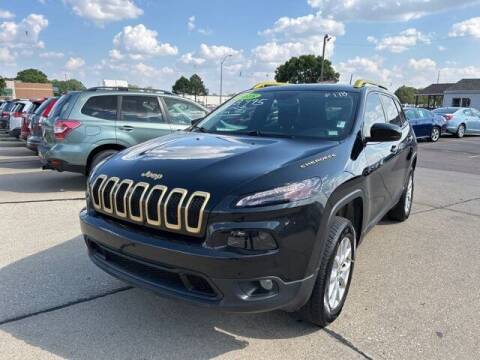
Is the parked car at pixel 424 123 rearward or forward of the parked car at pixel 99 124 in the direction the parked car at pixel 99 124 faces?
forward

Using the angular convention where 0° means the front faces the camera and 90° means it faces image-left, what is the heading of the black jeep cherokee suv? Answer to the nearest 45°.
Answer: approximately 45°

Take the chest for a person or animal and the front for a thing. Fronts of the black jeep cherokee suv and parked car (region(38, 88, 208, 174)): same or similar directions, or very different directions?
very different directions

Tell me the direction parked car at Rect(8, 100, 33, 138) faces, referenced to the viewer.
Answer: facing away from the viewer and to the right of the viewer

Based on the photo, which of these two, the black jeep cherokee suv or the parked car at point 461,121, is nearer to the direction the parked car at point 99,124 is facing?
the parked car

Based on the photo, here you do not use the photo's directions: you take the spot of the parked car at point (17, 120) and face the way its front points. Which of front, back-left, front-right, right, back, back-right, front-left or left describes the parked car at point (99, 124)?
back-right

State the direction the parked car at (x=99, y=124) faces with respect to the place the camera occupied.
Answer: facing away from the viewer and to the right of the viewer

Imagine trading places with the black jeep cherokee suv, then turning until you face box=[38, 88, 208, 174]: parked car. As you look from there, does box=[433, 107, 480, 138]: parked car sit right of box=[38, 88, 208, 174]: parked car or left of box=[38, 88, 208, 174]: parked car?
right

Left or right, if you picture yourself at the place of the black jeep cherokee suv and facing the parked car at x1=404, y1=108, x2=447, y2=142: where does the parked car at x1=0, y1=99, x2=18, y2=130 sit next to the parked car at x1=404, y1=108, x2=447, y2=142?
left

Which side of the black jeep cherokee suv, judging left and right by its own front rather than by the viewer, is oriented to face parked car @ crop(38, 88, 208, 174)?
right
